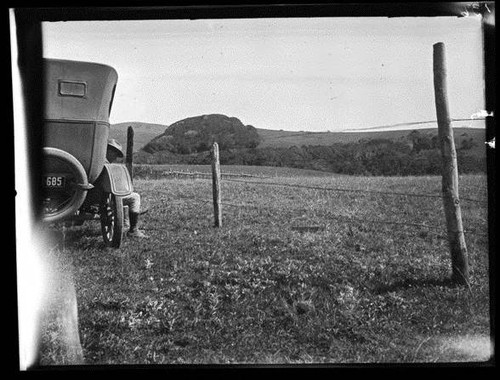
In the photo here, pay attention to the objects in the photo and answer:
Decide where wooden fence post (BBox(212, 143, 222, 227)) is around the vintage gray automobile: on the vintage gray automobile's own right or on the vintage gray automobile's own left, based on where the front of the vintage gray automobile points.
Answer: on the vintage gray automobile's own right

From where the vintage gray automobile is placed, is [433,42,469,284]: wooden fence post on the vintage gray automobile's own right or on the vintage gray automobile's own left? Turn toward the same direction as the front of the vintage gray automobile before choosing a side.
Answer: on the vintage gray automobile's own right

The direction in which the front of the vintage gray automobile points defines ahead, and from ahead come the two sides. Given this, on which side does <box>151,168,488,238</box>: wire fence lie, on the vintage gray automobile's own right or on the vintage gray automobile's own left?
on the vintage gray automobile's own right

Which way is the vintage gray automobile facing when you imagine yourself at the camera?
facing away from the viewer
